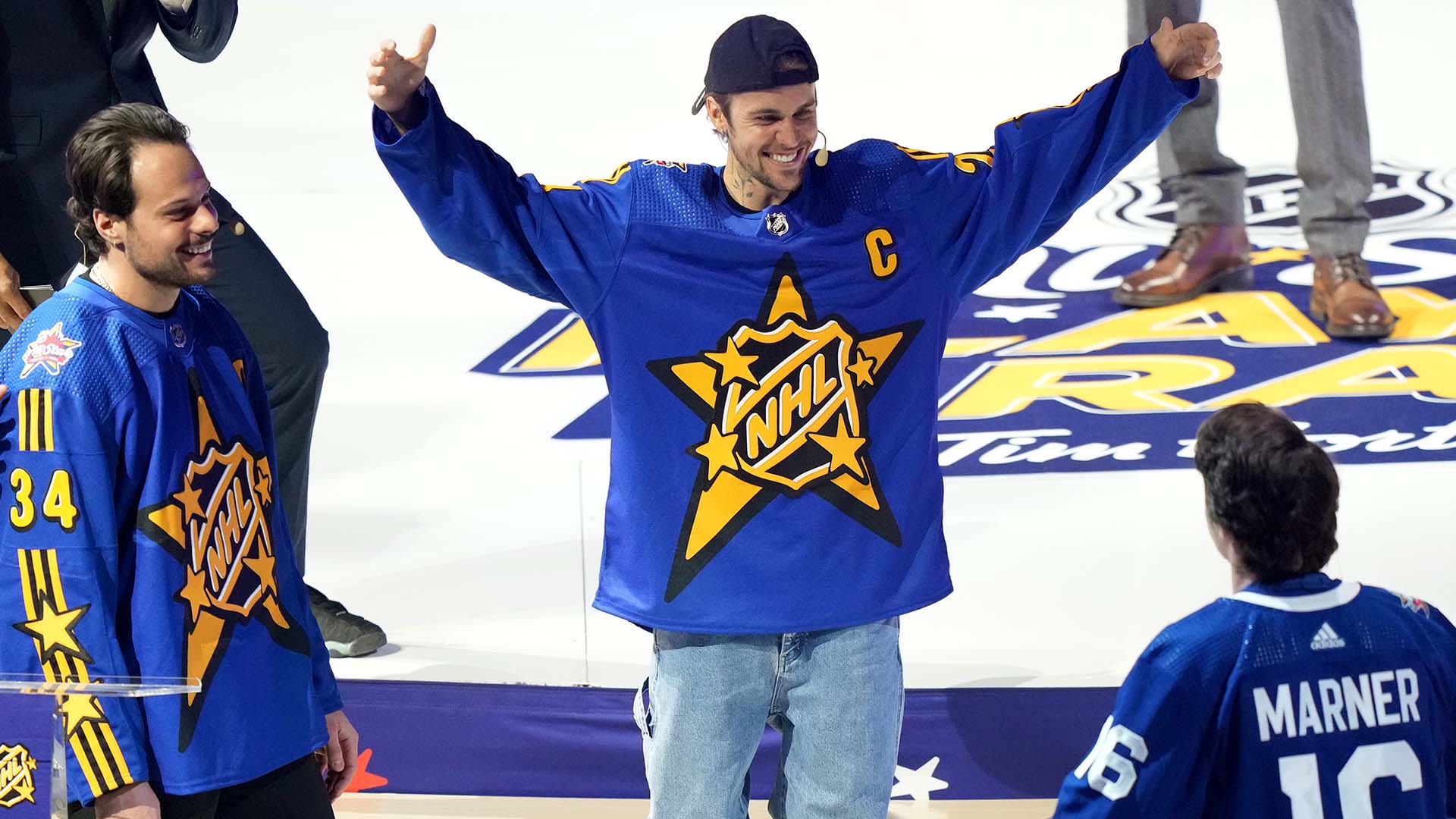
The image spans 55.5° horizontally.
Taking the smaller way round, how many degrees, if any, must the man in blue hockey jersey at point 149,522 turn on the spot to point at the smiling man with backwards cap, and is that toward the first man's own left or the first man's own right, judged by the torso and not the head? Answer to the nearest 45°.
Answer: approximately 45° to the first man's own left

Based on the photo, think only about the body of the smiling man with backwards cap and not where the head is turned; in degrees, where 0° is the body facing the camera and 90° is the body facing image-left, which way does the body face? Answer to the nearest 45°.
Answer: approximately 0°

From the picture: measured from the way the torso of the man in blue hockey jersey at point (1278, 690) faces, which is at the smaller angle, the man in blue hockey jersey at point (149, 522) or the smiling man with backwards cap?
the smiling man with backwards cap

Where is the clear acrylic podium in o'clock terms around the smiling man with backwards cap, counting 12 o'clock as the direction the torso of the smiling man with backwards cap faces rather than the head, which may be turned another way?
The clear acrylic podium is roughly at 2 o'clock from the smiling man with backwards cap.

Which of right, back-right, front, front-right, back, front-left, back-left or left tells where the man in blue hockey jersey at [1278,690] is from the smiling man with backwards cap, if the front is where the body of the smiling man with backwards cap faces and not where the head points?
front-left

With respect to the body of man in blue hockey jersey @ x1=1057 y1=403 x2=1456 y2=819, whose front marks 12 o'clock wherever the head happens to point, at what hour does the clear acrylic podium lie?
The clear acrylic podium is roughly at 10 o'clock from the man in blue hockey jersey.

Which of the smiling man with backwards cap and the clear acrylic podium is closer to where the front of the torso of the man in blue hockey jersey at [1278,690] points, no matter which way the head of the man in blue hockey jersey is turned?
the smiling man with backwards cap

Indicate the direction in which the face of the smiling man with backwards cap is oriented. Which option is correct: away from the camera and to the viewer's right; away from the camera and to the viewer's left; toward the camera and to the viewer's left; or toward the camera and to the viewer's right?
toward the camera and to the viewer's right

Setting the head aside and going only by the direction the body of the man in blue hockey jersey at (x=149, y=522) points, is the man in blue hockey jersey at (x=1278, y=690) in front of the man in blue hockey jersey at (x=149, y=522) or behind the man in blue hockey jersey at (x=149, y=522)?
in front

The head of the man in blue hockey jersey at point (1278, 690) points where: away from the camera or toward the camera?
away from the camera

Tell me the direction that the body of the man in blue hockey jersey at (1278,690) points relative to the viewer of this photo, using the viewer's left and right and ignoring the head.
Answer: facing away from the viewer and to the left of the viewer

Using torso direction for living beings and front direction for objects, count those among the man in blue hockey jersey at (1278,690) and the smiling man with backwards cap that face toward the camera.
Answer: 1

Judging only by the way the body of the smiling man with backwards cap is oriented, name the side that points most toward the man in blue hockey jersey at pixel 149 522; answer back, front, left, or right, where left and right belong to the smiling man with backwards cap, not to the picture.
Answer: right

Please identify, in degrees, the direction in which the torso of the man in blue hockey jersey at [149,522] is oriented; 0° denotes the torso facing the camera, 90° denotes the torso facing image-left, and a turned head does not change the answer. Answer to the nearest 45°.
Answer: approximately 315°
